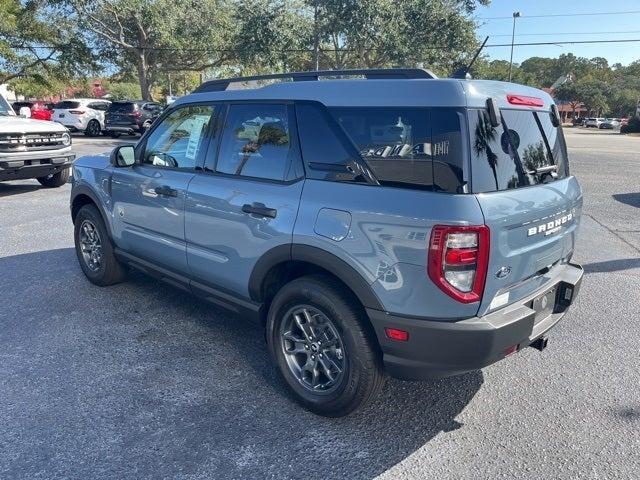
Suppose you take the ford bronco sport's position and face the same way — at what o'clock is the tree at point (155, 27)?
The tree is roughly at 1 o'clock from the ford bronco sport.

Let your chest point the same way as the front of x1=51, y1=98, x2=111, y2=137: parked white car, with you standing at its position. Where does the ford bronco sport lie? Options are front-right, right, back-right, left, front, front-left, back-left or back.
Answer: back-right

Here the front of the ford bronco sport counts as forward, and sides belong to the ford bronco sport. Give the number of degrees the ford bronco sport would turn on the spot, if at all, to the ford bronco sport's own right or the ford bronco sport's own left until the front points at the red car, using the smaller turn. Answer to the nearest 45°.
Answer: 0° — it already faces it

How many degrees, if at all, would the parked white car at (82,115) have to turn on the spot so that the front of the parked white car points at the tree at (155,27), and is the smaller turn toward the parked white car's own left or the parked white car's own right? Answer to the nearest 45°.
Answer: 0° — it already faces it

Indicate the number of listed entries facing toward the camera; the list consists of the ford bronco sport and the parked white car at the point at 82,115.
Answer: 0

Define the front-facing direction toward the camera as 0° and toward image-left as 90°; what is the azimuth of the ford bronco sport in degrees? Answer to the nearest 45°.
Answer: approximately 135°

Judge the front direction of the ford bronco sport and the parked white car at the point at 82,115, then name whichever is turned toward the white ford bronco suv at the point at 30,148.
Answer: the ford bronco sport

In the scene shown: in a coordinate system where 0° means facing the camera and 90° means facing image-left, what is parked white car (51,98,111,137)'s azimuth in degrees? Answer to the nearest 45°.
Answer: approximately 225°

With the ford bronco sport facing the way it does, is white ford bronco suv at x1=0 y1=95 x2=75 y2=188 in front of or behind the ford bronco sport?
in front

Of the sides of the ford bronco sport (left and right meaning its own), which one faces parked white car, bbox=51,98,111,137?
front
